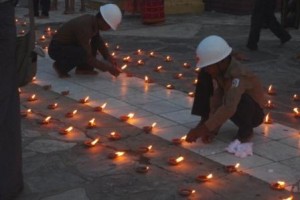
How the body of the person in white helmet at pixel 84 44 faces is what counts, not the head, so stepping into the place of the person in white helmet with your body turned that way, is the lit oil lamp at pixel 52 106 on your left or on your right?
on your right

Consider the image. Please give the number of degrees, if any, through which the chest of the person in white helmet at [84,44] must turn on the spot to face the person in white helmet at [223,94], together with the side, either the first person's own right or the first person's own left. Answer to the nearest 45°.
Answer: approximately 45° to the first person's own right

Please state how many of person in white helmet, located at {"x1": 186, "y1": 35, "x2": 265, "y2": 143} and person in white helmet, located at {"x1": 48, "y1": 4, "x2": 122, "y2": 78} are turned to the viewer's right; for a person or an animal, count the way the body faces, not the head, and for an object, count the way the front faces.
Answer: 1

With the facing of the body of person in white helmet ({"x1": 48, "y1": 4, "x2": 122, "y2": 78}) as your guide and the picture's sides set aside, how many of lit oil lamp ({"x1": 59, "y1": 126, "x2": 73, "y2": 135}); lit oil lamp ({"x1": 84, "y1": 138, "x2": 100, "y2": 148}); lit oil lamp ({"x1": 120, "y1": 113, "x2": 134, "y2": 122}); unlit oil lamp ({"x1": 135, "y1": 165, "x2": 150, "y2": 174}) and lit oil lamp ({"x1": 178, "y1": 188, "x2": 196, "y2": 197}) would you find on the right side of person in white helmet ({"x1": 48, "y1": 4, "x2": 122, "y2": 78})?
5

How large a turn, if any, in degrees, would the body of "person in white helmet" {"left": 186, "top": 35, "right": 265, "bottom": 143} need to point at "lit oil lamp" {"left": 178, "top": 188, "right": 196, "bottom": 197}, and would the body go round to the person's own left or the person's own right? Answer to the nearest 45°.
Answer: approximately 45° to the person's own left

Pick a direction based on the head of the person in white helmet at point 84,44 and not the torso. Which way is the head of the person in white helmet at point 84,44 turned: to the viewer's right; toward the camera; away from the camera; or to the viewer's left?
to the viewer's right

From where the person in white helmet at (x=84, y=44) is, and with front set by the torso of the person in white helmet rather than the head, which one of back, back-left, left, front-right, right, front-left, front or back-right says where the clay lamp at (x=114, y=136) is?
right

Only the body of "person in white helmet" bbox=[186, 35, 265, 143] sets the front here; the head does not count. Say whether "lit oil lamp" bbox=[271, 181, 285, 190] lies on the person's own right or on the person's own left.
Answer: on the person's own left

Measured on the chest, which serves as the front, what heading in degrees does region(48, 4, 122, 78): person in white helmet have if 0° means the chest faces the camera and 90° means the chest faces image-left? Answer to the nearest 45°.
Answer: approximately 270°

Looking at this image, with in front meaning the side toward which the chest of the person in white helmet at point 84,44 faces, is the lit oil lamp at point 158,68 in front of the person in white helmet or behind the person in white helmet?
in front

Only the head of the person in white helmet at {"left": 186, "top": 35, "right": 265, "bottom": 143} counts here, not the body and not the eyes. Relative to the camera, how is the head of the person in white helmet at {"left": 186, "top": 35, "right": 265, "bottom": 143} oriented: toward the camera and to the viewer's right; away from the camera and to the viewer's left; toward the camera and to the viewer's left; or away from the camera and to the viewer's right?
toward the camera and to the viewer's left
